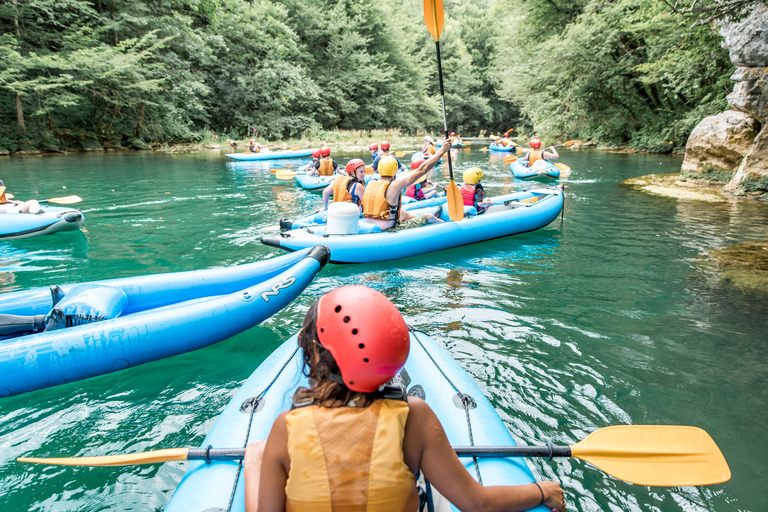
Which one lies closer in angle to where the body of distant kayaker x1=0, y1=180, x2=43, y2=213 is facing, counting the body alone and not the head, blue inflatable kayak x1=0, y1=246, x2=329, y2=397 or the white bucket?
the white bucket

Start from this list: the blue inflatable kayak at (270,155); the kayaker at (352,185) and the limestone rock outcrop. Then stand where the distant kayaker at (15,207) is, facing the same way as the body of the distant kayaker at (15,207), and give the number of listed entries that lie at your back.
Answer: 0

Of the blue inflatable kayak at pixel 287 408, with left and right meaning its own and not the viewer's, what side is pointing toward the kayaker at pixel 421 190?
front

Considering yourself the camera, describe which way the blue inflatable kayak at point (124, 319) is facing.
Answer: facing away from the viewer and to the right of the viewer

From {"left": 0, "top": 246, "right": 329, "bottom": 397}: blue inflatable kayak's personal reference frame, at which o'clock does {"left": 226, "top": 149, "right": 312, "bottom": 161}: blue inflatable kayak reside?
{"left": 226, "top": 149, "right": 312, "bottom": 161}: blue inflatable kayak is roughly at 11 o'clock from {"left": 0, "top": 246, "right": 329, "bottom": 397}: blue inflatable kayak.

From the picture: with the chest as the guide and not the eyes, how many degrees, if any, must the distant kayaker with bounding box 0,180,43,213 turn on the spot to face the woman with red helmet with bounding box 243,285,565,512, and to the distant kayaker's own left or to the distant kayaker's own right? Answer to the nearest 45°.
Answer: approximately 90° to the distant kayaker's own right

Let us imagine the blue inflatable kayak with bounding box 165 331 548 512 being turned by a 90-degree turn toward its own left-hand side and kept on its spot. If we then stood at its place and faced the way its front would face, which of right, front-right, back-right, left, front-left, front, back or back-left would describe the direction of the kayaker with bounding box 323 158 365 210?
right

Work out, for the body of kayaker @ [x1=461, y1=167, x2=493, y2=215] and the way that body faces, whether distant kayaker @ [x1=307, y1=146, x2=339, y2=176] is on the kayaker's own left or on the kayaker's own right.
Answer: on the kayaker's own left

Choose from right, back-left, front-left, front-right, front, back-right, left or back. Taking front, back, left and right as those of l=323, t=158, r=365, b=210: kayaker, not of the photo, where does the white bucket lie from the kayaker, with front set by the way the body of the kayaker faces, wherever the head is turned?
back-right

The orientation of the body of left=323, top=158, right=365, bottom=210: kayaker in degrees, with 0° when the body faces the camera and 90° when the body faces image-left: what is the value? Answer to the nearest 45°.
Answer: approximately 225°

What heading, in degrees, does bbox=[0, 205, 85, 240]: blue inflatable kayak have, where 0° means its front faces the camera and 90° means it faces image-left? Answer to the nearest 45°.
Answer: approximately 270°

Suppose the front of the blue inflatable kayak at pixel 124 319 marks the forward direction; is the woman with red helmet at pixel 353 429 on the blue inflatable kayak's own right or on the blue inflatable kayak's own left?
on the blue inflatable kayak's own right

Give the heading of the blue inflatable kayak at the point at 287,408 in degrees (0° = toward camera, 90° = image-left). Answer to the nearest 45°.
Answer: approximately 180°

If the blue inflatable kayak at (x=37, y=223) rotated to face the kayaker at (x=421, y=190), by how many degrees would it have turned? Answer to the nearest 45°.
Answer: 0° — it already faces them

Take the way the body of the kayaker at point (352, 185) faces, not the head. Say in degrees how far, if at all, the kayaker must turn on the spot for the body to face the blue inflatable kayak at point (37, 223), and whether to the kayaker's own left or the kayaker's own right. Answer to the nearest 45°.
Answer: approximately 135° to the kayaker's own left

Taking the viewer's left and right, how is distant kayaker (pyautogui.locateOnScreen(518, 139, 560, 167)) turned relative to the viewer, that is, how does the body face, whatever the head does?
facing away from the viewer
